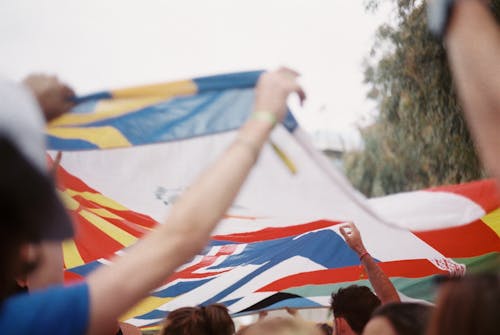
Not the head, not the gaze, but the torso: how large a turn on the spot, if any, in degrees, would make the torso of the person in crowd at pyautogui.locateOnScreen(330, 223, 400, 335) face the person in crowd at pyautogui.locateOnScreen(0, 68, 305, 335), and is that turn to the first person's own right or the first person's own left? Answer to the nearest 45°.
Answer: approximately 135° to the first person's own left

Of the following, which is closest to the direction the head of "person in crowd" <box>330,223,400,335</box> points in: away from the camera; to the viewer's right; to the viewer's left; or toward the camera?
away from the camera

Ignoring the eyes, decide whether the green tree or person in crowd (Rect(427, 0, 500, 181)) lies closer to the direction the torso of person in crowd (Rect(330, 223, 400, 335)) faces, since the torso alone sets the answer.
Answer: the green tree

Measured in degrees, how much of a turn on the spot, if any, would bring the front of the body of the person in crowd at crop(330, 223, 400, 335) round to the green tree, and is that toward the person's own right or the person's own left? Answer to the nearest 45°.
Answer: approximately 45° to the person's own right

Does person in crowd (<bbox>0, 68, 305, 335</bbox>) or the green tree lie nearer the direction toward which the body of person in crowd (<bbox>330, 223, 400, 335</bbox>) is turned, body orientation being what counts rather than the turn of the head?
the green tree

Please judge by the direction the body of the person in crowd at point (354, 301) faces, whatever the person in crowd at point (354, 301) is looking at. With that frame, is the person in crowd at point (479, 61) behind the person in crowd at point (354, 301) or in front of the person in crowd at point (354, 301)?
behind

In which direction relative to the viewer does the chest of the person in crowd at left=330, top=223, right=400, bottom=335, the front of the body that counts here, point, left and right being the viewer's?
facing away from the viewer and to the left of the viewer
